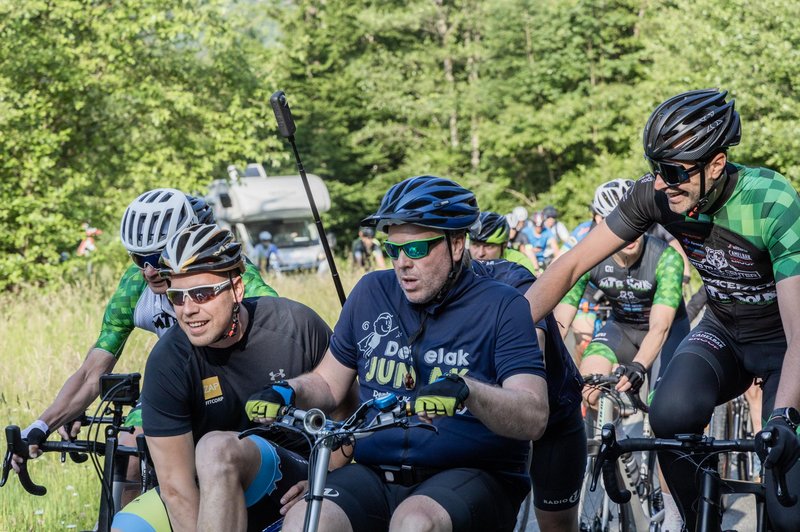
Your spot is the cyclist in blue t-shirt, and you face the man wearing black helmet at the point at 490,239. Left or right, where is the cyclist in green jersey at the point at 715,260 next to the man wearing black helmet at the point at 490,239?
right

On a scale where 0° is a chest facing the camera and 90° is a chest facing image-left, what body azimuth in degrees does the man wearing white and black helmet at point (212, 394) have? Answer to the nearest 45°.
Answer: approximately 45°

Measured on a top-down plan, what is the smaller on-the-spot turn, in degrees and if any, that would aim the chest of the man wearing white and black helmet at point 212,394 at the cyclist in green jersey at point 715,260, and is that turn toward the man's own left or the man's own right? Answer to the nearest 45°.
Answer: approximately 135° to the man's own left

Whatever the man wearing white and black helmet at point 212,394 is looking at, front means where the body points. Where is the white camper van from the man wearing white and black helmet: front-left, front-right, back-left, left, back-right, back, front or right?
back-right

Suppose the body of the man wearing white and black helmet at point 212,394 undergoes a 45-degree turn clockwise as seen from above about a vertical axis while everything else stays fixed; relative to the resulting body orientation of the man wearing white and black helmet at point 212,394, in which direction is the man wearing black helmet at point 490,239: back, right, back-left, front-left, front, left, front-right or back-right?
back-right

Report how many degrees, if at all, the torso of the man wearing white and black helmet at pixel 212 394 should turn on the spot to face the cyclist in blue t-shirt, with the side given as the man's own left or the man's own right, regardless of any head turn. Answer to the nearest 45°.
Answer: approximately 90° to the man's own left

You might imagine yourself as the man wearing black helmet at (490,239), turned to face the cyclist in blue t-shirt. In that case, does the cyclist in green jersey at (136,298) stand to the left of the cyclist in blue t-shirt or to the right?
right

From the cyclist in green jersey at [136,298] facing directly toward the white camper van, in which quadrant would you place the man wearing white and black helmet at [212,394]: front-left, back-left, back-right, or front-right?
back-right
